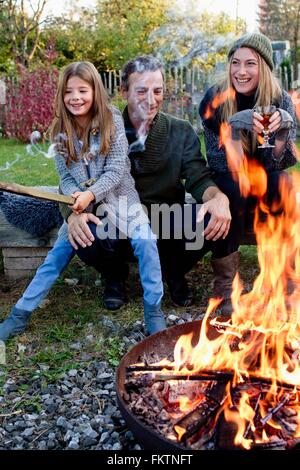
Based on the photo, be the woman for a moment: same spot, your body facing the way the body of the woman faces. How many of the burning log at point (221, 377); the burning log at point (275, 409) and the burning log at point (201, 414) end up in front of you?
3

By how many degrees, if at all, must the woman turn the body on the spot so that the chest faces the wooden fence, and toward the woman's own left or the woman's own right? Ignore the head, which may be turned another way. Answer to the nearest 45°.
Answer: approximately 180°

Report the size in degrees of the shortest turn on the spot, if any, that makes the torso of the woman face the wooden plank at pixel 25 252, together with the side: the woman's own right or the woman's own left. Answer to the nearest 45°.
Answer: approximately 90° to the woman's own right

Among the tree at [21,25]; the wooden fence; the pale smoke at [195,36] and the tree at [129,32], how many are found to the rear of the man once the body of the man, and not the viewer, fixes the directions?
4

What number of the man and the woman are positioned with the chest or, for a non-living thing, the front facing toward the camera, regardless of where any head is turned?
2

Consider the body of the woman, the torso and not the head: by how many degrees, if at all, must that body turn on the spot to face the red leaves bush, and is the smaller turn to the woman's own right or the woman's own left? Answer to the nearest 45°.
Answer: approximately 135° to the woman's own right

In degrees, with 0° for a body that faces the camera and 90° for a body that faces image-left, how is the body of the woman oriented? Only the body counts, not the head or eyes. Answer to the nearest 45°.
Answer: approximately 0°

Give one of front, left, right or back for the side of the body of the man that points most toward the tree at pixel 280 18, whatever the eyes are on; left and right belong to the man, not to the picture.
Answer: back

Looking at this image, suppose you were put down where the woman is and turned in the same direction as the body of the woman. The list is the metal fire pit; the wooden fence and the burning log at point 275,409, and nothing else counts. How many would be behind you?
1

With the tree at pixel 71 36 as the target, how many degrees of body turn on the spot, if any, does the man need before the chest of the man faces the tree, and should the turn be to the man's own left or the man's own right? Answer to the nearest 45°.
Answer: approximately 180°

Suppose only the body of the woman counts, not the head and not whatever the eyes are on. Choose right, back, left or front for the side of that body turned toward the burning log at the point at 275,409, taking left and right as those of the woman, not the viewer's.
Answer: front

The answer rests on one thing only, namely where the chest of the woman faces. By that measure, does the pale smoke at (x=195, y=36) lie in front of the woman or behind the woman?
behind

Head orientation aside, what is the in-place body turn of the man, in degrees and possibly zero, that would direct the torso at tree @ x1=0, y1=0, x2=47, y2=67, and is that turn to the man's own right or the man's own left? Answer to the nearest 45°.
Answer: approximately 180°

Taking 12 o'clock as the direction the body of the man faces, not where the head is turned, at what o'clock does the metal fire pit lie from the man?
The metal fire pit is roughly at 12 o'clock from the man.
